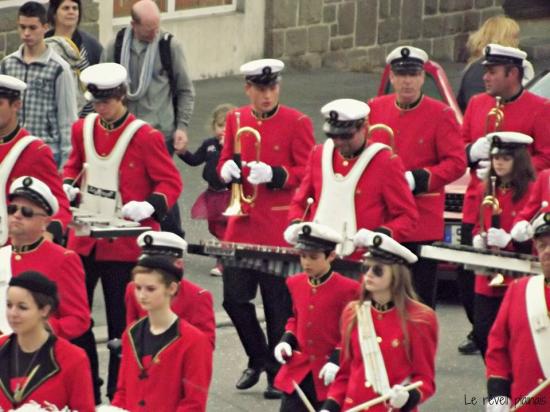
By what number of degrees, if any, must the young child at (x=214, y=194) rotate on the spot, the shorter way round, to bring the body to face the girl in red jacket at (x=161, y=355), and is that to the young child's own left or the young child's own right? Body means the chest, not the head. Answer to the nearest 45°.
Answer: approximately 45° to the young child's own left

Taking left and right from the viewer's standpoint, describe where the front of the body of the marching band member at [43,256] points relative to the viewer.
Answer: facing the viewer and to the left of the viewer

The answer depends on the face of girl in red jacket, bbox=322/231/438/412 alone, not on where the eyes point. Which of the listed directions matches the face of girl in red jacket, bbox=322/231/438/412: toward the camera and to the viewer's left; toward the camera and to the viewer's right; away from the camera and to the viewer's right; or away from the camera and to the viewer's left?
toward the camera and to the viewer's left

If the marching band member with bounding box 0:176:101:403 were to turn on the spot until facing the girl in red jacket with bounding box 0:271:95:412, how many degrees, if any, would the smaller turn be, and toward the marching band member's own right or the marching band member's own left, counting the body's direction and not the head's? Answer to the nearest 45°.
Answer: approximately 45° to the marching band member's own left

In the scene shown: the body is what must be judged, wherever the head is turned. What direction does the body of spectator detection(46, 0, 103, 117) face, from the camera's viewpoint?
toward the camera

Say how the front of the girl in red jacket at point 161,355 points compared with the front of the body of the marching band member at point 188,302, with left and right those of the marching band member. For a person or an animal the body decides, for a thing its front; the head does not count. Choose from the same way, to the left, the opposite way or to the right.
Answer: the same way

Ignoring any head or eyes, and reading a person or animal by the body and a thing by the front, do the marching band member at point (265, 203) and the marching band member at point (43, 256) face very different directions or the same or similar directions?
same or similar directions

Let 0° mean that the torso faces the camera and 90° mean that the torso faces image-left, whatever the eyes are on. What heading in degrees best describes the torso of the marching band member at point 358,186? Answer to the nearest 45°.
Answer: approximately 45°

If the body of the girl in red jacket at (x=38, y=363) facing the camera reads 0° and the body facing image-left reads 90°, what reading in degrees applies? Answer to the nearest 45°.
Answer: approximately 45°

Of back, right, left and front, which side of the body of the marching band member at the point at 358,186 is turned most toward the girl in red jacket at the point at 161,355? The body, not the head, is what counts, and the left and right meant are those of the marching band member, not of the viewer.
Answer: front

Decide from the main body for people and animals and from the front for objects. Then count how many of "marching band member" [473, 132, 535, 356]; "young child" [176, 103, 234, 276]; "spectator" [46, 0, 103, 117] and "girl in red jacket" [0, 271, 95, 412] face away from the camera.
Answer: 0

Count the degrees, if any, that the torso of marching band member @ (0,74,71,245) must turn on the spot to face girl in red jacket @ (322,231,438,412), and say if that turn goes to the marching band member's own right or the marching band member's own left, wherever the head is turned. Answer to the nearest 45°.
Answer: approximately 90° to the marching band member's own left

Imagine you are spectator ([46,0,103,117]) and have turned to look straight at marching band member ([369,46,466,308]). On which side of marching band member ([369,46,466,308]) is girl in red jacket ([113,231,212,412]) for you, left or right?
right

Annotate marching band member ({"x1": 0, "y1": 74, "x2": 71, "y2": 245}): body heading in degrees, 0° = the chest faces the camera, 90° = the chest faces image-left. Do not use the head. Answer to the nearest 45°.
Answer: approximately 45°

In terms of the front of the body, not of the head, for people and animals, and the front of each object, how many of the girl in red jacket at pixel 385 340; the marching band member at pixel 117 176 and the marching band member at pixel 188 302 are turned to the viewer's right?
0

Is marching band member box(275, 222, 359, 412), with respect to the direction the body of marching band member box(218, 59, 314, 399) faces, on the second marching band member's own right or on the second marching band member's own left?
on the second marching band member's own left
